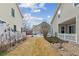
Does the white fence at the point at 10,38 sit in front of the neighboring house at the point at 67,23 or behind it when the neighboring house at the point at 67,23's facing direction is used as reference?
in front

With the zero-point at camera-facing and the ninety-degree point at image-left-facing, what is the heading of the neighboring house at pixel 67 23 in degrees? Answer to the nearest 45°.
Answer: approximately 45°

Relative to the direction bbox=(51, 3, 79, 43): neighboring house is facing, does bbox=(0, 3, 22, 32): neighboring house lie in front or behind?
in front
